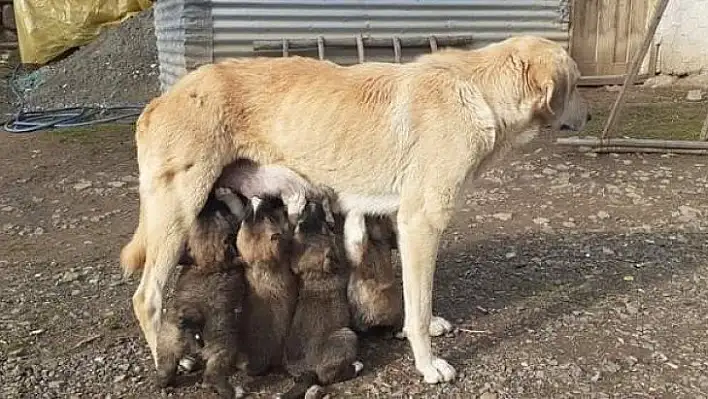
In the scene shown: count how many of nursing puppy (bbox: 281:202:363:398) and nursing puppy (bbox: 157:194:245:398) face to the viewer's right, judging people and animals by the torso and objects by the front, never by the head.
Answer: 0

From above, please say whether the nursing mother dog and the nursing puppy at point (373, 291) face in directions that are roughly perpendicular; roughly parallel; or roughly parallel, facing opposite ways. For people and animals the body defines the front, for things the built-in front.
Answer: roughly perpendicular

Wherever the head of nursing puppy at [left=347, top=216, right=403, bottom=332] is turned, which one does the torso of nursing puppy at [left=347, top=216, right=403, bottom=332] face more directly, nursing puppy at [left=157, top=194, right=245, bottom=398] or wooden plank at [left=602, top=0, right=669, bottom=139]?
the wooden plank

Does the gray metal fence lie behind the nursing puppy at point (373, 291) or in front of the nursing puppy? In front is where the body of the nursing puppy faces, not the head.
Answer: in front

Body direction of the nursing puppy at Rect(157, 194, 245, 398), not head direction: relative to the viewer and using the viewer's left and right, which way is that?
facing away from the viewer

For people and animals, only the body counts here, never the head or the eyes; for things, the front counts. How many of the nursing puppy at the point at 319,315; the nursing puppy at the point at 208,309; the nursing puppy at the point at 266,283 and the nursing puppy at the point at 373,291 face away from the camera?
4

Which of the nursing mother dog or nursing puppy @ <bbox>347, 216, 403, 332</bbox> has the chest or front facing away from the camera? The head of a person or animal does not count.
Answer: the nursing puppy

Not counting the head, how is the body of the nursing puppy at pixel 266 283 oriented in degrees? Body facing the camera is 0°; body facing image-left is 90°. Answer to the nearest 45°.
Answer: approximately 180°

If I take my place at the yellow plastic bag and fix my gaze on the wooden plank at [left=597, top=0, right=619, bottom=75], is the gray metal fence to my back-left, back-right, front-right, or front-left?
front-right

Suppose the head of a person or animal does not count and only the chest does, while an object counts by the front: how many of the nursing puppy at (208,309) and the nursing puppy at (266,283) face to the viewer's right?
0

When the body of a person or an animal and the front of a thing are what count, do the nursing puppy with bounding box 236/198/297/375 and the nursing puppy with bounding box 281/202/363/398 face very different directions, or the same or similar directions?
same or similar directions

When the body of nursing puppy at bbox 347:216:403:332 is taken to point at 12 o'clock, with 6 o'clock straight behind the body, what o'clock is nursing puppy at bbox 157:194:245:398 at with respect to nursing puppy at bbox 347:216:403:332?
nursing puppy at bbox 157:194:245:398 is roughly at 8 o'clock from nursing puppy at bbox 347:216:403:332.

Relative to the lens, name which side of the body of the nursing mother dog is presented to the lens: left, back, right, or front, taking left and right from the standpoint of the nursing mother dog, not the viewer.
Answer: right

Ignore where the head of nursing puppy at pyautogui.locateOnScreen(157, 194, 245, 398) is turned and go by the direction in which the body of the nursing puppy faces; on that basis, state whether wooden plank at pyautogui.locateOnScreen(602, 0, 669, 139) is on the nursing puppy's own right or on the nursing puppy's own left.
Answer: on the nursing puppy's own right

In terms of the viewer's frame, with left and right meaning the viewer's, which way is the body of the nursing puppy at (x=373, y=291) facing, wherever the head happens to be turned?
facing away from the viewer

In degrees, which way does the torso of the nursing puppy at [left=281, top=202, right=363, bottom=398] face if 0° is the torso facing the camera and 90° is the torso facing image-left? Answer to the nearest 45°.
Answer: approximately 180°

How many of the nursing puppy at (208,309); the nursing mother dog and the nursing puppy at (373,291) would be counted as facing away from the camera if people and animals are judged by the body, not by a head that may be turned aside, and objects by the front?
2
